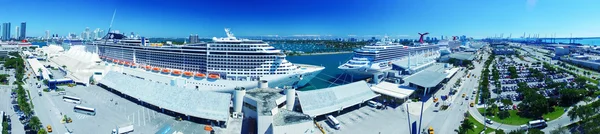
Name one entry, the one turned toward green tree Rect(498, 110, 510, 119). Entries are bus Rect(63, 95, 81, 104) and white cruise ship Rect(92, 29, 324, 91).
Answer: the white cruise ship

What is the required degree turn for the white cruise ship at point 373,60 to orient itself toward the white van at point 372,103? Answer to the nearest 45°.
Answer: approximately 45° to its left

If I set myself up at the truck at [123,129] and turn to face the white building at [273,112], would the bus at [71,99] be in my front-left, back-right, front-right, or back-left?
back-left

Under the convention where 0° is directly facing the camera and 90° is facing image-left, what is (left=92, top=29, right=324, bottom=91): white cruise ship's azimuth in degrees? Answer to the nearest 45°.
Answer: approximately 315°

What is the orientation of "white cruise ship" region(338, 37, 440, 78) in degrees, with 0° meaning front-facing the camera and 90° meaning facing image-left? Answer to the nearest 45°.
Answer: approximately 45°

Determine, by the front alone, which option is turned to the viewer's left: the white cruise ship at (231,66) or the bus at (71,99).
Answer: the bus
